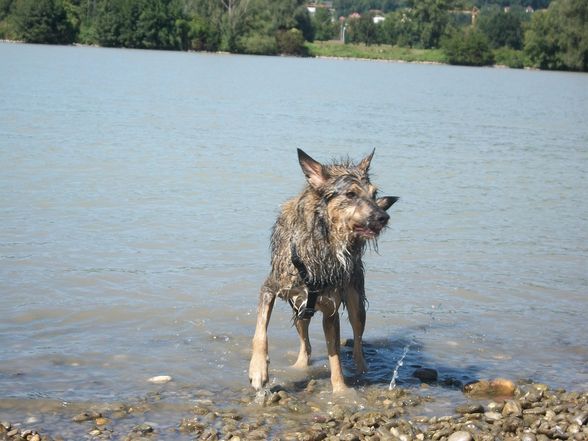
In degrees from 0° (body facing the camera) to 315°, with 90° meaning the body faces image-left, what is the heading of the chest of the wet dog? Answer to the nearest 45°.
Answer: approximately 0°

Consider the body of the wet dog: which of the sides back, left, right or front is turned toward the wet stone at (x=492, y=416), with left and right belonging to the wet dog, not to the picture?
left

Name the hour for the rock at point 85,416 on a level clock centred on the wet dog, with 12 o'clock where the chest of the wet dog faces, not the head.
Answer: The rock is roughly at 2 o'clock from the wet dog.

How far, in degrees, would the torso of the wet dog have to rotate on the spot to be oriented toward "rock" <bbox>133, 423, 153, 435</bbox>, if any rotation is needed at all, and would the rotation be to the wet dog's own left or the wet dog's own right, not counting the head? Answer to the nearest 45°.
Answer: approximately 45° to the wet dog's own right

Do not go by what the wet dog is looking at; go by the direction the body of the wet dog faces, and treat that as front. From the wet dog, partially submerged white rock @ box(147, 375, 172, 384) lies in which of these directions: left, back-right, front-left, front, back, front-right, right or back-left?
right

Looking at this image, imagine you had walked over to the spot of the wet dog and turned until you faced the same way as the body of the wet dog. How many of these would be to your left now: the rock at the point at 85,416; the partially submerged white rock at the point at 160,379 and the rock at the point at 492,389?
1

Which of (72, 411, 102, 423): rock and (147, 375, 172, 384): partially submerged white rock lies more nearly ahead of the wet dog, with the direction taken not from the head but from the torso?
the rock

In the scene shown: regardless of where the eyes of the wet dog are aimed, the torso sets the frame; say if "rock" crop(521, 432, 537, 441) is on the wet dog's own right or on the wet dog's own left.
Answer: on the wet dog's own left
